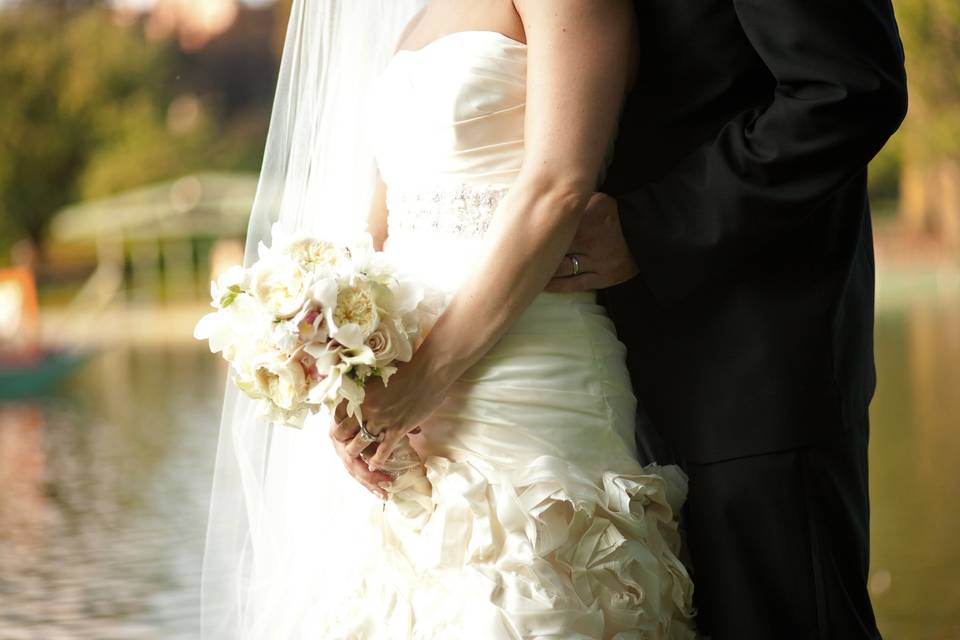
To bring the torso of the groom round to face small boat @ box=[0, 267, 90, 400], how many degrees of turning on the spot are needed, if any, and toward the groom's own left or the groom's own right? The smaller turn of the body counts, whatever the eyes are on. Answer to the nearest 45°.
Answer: approximately 45° to the groom's own right

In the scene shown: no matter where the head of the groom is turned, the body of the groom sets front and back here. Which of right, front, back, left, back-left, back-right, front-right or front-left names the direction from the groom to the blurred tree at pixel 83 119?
front-right

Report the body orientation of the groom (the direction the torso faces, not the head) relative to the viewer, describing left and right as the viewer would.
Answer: facing to the left of the viewer

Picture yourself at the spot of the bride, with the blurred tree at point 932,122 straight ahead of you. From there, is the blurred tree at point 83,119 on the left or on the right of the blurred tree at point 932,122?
left
